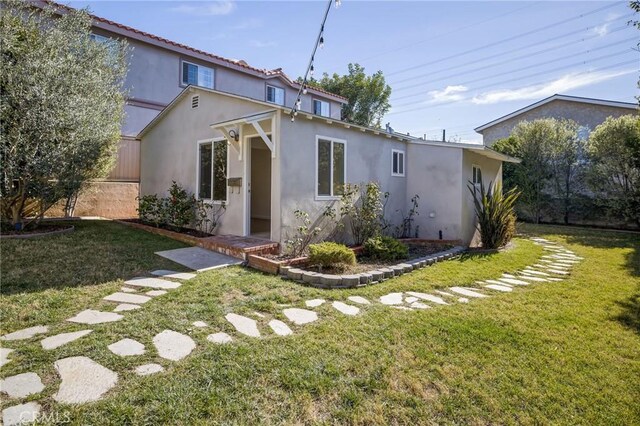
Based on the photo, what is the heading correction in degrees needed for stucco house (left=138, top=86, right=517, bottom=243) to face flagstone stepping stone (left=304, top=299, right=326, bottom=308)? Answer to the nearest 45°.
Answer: approximately 45° to its left

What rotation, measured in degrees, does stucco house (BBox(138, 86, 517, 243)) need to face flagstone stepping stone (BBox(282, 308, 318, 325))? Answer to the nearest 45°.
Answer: approximately 45° to its left

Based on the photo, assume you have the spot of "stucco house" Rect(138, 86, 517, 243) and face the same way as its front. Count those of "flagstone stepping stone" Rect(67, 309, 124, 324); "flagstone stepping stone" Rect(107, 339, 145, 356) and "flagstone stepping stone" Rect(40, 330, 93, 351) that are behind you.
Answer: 0

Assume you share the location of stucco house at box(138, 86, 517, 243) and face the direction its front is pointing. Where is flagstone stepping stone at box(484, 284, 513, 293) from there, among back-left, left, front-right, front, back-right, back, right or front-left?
left

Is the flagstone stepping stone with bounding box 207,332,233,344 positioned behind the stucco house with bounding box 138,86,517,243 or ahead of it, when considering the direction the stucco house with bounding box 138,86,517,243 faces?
ahead

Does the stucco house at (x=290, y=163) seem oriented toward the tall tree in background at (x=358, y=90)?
no

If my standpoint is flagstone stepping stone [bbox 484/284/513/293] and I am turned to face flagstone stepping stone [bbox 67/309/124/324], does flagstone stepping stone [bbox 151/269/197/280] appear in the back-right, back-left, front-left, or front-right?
front-right

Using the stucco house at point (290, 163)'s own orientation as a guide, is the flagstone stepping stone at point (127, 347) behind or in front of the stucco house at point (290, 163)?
in front

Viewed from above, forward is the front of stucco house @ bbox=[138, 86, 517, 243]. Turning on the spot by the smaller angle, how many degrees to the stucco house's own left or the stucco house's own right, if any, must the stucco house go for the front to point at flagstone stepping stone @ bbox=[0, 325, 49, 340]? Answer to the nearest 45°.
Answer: approximately 45° to the stucco house's own left

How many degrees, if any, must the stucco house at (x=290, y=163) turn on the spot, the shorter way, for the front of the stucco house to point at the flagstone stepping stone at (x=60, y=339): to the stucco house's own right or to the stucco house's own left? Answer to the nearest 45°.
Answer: approximately 45° to the stucco house's own left

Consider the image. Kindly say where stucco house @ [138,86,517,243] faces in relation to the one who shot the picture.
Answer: facing the viewer and to the left of the viewer

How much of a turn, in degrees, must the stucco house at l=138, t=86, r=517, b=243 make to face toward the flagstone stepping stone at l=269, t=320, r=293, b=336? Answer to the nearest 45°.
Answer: approximately 45° to its left
